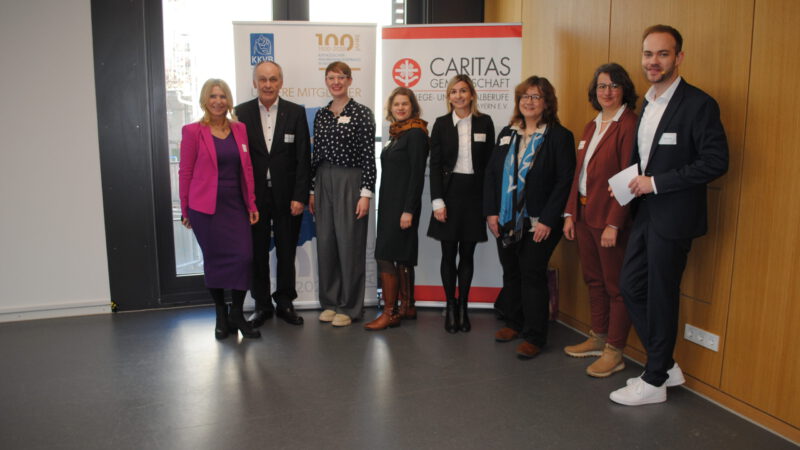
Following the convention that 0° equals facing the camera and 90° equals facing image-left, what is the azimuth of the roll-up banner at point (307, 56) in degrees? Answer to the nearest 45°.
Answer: approximately 0°

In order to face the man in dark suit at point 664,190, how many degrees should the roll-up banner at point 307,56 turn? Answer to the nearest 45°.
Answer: approximately 45° to its left

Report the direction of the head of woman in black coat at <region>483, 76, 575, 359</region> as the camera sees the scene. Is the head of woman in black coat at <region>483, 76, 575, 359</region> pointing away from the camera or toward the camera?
toward the camera

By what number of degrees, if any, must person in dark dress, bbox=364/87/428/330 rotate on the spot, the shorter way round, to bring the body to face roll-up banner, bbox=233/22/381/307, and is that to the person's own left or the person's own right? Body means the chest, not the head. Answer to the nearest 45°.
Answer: approximately 90° to the person's own right

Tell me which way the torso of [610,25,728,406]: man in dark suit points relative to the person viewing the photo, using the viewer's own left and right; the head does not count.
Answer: facing the viewer and to the left of the viewer

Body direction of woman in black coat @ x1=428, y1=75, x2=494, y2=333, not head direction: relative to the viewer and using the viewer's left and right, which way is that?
facing the viewer

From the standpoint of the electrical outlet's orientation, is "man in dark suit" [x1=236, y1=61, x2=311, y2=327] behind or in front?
in front

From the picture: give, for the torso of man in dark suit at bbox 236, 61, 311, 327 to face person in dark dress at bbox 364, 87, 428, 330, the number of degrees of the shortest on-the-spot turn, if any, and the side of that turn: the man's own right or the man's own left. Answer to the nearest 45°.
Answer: approximately 45° to the man's own left

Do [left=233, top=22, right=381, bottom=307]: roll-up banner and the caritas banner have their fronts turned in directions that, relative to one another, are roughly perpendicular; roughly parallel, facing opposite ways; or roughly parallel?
roughly parallel

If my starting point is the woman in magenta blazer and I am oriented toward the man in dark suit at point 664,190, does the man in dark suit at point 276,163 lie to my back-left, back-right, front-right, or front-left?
front-left

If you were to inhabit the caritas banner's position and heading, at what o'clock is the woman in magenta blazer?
The woman in magenta blazer is roughly at 2 o'clock from the caritas banner.

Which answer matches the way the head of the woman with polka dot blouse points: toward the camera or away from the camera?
toward the camera

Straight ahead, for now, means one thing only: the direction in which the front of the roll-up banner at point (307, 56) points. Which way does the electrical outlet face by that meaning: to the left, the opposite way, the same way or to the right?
to the right

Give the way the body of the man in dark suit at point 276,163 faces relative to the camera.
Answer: toward the camera

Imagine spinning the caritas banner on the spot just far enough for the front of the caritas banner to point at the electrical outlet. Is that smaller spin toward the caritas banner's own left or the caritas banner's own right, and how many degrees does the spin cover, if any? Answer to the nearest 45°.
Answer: approximately 45° to the caritas banner's own left
